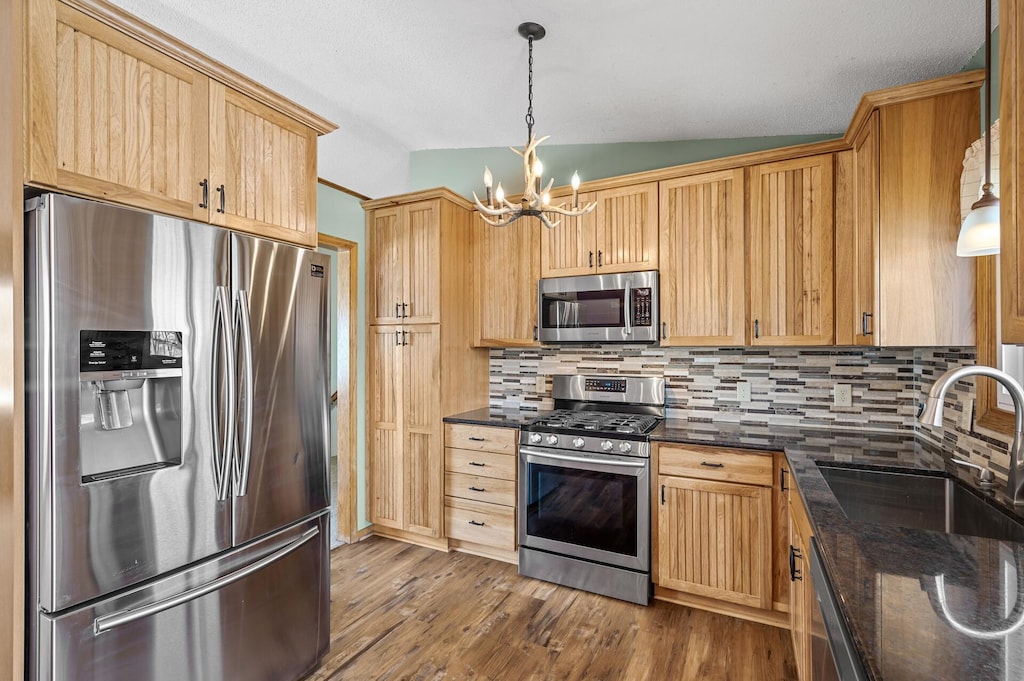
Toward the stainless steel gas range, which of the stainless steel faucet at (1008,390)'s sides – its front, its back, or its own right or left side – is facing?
front

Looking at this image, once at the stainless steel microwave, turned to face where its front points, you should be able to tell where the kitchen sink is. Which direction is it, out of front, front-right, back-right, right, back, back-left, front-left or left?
front-left

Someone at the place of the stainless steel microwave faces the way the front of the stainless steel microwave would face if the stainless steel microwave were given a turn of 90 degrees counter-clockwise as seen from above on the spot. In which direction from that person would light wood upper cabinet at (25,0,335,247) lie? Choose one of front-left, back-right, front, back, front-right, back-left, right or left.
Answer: back-right

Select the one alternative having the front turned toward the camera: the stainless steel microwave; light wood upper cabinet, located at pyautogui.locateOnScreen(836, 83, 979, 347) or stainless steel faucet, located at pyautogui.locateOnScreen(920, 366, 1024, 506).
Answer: the stainless steel microwave

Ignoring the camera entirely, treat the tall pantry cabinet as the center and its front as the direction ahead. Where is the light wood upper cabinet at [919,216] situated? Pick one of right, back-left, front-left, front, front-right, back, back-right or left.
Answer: left

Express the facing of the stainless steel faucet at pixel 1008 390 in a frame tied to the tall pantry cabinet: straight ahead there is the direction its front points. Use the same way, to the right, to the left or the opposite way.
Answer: to the right

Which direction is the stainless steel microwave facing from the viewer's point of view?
toward the camera

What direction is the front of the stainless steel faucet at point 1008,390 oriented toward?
to the viewer's left

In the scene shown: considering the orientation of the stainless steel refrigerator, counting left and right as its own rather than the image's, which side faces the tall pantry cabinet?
left

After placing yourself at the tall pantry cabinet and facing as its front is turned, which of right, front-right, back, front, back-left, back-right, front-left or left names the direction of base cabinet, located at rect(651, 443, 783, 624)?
left

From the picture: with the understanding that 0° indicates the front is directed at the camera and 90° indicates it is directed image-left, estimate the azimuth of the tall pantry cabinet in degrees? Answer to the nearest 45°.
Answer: approximately 45°

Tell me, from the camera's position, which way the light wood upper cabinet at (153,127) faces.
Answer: facing the viewer and to the right of the viewer

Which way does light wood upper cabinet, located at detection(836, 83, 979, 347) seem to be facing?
to the viewer's left

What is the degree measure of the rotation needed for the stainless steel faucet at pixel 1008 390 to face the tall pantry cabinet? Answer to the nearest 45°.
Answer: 0° — it already faces it
